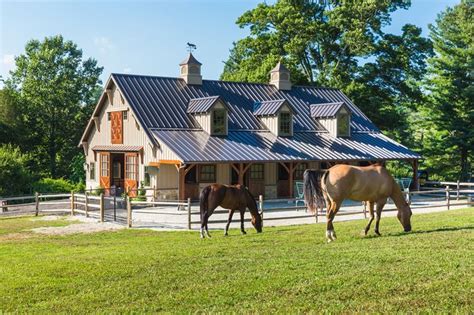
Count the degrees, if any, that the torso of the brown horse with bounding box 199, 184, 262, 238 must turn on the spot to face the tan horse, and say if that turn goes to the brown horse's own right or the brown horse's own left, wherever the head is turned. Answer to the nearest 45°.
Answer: approximately 45° to the brown horse's own right

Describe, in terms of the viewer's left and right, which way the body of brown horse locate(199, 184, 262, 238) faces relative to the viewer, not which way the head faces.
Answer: facing to the right of the viewer

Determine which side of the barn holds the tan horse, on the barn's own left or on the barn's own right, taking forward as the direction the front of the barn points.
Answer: on the barn's own left

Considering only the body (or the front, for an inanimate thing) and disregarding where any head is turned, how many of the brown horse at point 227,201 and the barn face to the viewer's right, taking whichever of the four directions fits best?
1

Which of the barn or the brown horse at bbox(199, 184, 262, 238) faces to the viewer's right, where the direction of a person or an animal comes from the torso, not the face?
the brown horse

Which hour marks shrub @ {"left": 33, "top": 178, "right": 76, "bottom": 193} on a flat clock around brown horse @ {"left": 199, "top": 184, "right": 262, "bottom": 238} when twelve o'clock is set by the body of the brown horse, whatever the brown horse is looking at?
The shrub is roughly at 8 o'clock from the brown horse.

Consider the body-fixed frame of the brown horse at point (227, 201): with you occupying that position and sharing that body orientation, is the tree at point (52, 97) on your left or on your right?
on your left

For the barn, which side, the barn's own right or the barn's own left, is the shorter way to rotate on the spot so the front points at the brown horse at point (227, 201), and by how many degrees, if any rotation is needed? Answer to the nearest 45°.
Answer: approximately 45° to the barn's own left

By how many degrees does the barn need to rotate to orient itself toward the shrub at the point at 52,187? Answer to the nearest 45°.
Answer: approximately 90° to its right

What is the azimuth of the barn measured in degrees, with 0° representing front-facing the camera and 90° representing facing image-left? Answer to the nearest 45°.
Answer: approximately 45°
